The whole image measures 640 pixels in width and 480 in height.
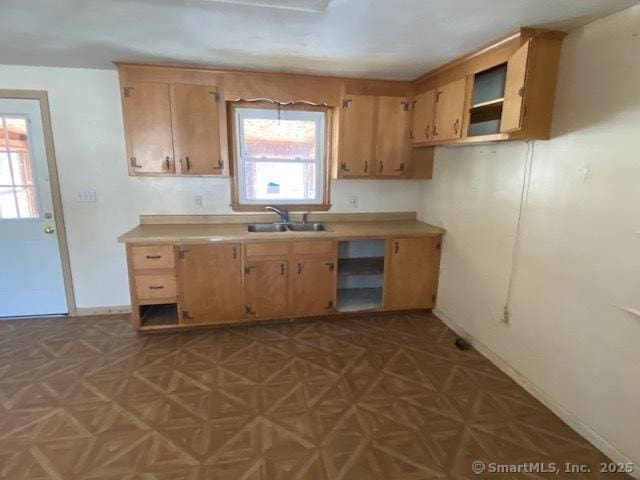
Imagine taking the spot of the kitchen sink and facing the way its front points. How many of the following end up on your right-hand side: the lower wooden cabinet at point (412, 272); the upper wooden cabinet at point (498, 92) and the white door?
1

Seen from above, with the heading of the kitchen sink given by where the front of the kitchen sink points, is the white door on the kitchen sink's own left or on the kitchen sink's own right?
on the kitchen sink's own right

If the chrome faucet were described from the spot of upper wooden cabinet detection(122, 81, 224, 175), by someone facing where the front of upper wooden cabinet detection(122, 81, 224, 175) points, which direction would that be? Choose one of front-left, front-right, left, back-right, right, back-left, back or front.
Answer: left

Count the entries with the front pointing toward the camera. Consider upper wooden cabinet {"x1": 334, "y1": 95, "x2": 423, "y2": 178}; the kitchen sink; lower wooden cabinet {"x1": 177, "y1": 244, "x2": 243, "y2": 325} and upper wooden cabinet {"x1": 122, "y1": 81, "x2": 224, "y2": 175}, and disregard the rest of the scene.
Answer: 4

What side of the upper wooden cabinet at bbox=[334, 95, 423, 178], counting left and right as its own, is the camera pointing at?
front

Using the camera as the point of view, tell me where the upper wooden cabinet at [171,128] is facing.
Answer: facing the viewer

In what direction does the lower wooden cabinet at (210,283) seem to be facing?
toward the camera

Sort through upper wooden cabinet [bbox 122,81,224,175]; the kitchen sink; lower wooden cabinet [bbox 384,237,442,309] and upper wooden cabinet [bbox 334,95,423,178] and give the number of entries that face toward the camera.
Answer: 4

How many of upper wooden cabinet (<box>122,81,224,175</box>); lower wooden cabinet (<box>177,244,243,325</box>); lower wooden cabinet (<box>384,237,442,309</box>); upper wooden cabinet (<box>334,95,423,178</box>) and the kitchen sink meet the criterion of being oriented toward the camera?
5

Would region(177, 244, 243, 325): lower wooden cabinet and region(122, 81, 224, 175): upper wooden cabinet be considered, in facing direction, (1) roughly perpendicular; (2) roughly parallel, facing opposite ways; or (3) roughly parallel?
roughly parallel

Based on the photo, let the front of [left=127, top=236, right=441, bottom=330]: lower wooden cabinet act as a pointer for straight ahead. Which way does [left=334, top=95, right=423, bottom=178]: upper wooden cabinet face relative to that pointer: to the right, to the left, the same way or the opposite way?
the same way

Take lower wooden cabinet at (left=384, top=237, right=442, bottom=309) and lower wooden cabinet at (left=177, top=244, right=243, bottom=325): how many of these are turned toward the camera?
2

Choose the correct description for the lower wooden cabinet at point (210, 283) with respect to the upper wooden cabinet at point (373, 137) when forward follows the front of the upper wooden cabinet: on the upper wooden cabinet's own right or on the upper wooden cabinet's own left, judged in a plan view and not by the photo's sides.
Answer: on the upper wooden cabinet's own right

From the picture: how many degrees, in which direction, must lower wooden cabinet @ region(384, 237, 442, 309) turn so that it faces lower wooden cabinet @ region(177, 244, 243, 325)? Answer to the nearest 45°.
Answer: approximately 45° to its right
